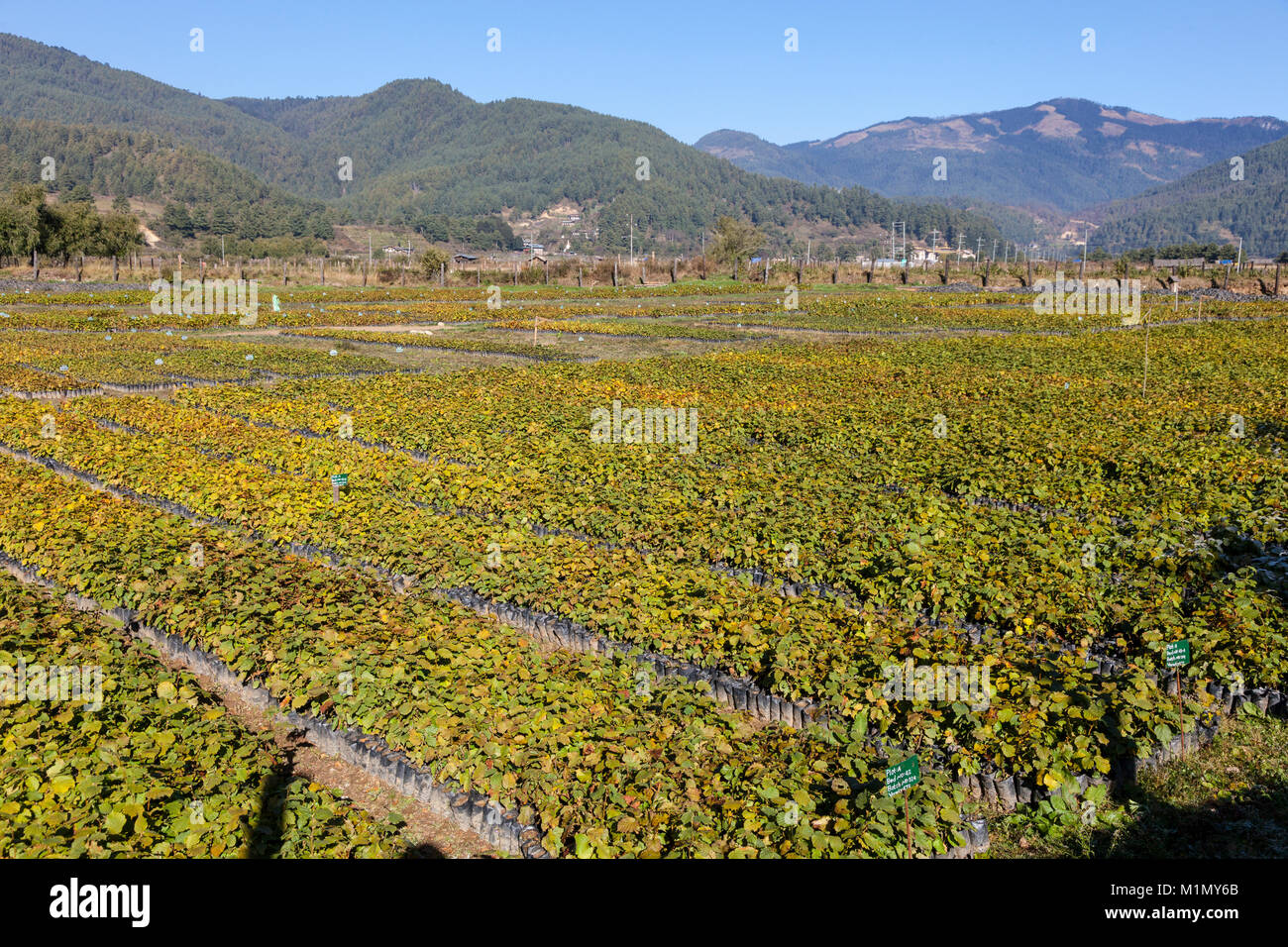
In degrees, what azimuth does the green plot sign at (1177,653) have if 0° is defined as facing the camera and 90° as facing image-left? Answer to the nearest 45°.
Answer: approximately 0°

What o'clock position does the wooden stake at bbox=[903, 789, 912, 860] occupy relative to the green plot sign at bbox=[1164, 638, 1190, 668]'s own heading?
The wooden stake is roughly at 1 o'clock from the green plot sign.

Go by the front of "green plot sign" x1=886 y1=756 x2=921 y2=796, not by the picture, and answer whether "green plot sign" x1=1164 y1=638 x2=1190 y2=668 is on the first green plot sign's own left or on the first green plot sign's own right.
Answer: on the first green plot sign's own left

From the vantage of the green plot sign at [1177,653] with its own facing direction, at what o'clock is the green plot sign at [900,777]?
the green plot sign at [900,777] is roughly at 1 o'clock from the green plot sign at [1177,653].

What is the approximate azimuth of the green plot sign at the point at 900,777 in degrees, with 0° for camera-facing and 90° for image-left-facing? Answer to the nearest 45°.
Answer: approximately 315°

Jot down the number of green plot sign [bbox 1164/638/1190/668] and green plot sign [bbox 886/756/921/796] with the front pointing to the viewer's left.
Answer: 0
